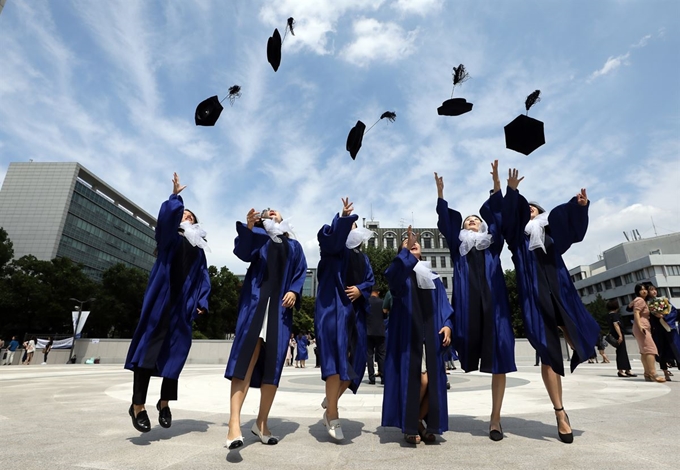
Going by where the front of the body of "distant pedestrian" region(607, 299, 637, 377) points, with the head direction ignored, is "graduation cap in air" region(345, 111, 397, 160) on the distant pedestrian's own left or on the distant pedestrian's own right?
on the distant pedestrian's own right

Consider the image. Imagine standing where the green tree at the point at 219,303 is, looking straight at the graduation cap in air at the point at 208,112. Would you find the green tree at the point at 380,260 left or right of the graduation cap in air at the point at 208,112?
left

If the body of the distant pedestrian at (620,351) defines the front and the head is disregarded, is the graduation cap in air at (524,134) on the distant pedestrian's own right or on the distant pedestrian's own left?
on the distant pedestrian's own right

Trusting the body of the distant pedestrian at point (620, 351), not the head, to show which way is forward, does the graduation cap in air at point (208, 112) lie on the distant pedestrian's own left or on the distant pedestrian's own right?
on the distant pedestrian's own right

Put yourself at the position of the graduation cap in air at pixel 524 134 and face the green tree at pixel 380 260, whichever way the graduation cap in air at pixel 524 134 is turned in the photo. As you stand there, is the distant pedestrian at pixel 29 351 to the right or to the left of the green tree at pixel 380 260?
left

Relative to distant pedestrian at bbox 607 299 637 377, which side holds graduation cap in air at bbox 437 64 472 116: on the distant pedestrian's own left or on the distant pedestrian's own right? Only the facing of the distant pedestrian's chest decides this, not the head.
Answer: on the distant pedestrian's own right
